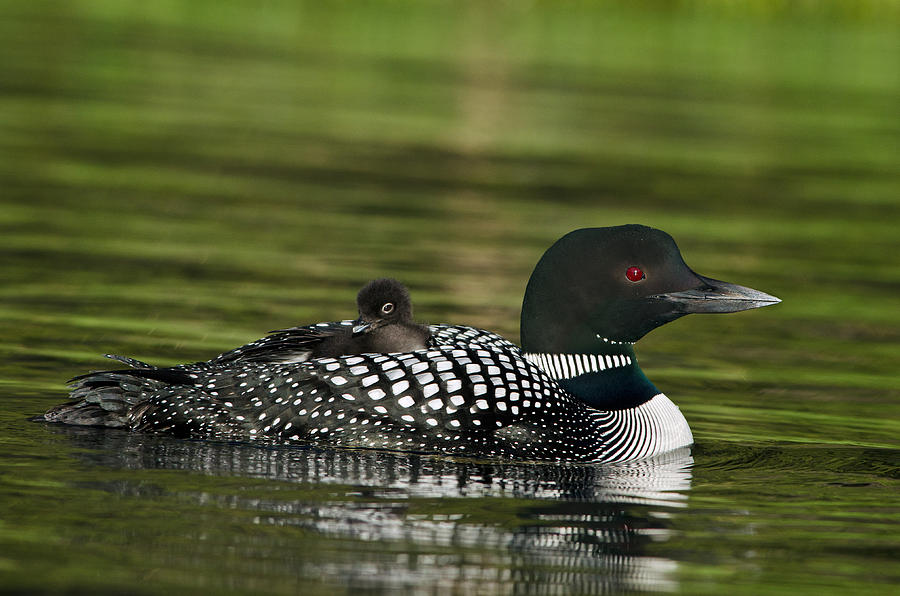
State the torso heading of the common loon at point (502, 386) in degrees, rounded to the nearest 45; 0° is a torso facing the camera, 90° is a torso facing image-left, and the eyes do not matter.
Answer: approximately 270°
